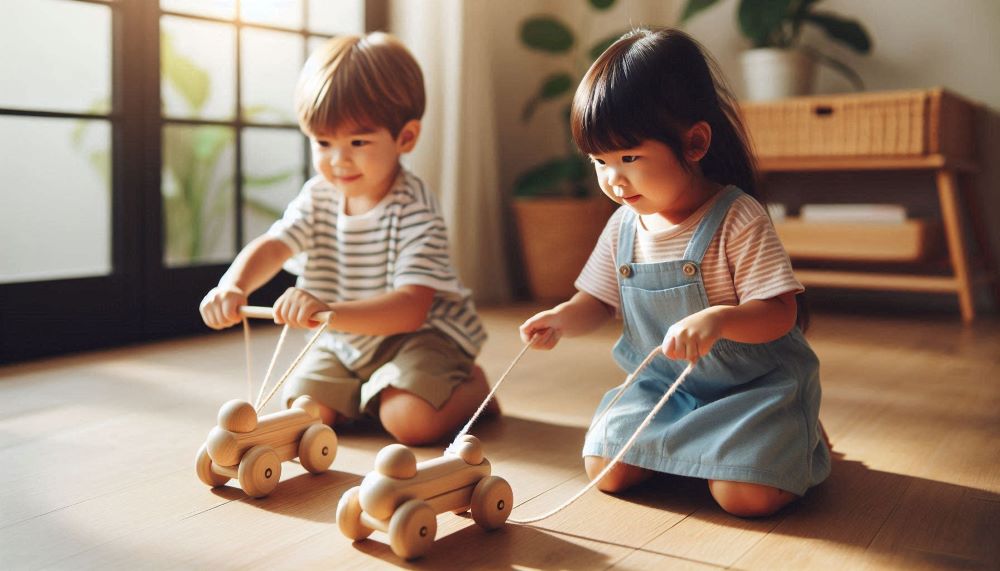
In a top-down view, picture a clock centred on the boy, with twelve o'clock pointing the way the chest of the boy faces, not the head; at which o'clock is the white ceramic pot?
The white ceramic pot is roughly at 6 o'clock from the boy.

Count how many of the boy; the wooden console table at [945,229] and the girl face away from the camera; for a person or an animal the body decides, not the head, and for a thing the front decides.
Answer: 0

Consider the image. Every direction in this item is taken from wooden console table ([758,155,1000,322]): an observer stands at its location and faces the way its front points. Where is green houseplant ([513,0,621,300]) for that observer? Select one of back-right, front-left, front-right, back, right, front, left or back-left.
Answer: right

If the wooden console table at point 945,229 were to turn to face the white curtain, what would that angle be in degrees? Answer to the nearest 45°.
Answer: approximately 90° to its right

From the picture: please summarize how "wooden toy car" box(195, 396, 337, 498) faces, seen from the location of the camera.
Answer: facing the viewer and to the left of the viewer

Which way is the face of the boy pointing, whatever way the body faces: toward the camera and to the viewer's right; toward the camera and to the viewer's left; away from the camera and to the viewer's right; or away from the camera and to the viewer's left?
toward the camera and to the viewer's left

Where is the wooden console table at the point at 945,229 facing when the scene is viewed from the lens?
facing the viewer

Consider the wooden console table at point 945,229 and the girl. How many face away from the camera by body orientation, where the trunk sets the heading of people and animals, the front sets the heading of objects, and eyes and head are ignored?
0
